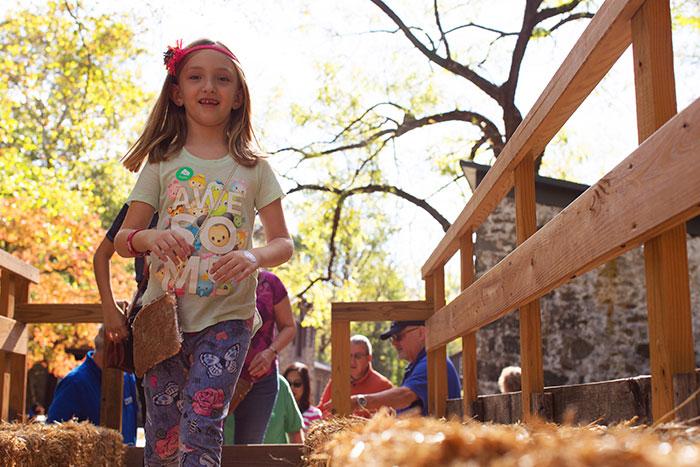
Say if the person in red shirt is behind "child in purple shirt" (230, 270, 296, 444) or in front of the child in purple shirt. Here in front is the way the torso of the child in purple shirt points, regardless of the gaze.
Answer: behind

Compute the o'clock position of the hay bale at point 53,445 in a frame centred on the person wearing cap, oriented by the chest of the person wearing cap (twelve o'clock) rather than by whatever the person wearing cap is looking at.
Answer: The hay bale is roughly at 10 o'clock from the person wearing cap.

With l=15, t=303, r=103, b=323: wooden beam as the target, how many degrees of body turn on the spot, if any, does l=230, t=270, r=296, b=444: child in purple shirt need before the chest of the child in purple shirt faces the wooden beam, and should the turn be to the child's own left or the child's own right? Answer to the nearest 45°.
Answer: approximately 45° to the child's own right

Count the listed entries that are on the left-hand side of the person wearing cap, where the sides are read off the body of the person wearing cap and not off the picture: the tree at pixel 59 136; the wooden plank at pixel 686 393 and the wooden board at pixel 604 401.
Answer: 2

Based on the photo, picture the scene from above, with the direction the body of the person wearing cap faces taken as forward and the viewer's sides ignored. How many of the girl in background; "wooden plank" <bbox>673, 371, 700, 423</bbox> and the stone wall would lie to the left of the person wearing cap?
1

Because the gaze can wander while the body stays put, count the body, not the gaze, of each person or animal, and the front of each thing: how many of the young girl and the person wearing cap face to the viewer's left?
1

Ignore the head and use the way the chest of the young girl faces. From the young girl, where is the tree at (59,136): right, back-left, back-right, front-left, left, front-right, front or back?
back

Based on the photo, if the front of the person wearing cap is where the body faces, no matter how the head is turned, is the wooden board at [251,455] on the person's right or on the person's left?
on the person's left

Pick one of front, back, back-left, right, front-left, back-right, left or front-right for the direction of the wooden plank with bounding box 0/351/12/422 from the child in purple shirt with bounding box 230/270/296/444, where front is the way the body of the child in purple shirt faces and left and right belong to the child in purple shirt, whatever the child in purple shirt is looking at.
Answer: front-right

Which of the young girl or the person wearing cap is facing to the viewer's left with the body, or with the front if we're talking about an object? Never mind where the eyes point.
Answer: the person wearing cap

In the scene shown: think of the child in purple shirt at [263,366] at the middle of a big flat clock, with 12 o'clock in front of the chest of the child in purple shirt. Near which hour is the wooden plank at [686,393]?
The wooden plank is roughly at 10 o'clock from the child in purple shirt.

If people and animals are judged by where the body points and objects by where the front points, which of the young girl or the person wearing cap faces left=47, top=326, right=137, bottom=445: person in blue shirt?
the person wearing cap

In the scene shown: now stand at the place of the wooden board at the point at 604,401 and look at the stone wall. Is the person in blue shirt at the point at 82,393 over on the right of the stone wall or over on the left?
left

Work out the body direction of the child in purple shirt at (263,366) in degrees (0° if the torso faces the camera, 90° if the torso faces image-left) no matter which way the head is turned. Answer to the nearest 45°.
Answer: approximately 45°

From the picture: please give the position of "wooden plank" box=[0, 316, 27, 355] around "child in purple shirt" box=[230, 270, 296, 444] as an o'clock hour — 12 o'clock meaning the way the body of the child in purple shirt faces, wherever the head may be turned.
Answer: The wooden plank is roughly at 2 o'clock from the child in purple shirt.

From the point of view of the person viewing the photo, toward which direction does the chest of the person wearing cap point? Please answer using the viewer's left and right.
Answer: facing to the left of the viewer

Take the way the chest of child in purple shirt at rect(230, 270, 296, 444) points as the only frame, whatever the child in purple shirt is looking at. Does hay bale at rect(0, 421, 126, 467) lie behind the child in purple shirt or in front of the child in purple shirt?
in front
